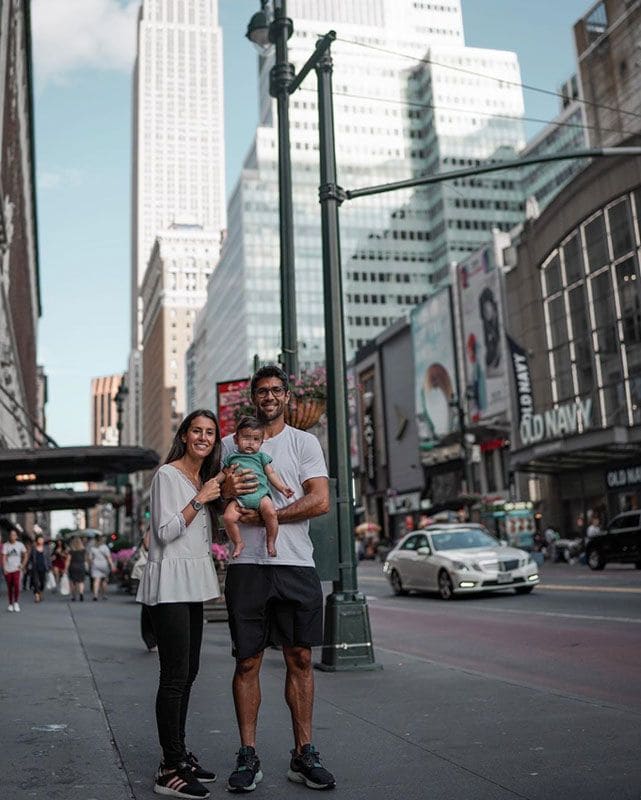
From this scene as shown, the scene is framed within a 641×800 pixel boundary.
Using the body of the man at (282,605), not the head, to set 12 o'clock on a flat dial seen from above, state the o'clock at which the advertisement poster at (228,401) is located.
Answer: The advertisement poster is roughly at 6 o'clock from the man.

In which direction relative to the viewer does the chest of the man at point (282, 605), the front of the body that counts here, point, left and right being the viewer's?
facing the viewer

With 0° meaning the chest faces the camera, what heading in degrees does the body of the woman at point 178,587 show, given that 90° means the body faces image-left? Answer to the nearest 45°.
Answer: approximately 315°

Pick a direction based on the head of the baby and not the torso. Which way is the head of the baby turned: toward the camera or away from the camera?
toward the camera

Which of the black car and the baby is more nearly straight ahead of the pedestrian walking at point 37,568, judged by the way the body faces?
the baby

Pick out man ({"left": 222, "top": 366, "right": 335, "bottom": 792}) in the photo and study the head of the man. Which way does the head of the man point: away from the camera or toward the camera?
toward the camera

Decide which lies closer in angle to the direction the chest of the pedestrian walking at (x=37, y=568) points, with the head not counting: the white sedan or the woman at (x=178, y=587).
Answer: the woman

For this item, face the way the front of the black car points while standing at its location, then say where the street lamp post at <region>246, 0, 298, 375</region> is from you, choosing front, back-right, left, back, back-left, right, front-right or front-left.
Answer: left

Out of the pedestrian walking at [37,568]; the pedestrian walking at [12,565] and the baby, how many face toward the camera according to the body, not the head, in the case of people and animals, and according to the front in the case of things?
3

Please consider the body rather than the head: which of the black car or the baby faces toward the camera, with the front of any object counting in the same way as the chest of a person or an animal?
the baby

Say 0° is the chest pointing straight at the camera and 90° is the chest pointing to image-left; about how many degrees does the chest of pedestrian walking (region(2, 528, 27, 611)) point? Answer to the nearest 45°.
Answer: approximately 0°

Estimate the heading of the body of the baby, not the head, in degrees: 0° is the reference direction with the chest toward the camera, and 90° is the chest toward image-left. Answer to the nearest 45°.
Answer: approximately 0°
